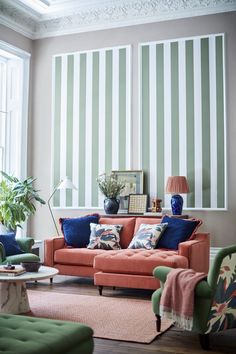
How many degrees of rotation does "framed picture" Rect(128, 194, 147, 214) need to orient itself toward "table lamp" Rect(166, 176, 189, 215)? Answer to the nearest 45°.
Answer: approximately 45° to its left

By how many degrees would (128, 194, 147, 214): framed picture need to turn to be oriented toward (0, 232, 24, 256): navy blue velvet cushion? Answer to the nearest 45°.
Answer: approximately 45° to its right

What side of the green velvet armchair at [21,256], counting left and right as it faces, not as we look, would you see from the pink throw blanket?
front

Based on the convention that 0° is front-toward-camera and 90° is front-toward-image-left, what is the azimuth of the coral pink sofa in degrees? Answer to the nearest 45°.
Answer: approximately 0°

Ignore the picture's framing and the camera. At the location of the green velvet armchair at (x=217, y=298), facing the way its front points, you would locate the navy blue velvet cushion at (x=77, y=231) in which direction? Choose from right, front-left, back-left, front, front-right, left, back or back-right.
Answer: front

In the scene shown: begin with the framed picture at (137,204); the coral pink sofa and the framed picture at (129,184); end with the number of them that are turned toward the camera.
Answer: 3

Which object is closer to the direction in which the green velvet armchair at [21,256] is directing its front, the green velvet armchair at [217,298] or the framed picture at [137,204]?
the green velvet armchair

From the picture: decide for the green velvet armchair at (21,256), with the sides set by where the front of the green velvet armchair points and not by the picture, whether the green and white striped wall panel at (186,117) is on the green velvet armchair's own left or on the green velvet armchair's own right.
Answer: on the green velvet armchair's own left

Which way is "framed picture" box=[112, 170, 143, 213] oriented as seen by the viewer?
toward the camera

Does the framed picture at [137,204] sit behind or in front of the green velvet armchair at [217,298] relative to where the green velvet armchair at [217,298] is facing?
in front

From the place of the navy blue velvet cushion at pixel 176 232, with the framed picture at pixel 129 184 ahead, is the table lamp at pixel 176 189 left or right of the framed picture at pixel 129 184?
right

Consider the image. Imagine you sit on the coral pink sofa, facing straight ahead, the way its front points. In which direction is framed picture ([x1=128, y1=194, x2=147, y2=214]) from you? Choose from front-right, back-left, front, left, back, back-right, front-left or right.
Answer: back

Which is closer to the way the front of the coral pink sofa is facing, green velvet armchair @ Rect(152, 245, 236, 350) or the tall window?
the green velvet armchair

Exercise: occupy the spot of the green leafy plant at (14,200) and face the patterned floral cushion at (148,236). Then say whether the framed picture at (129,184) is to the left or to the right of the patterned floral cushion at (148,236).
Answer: left

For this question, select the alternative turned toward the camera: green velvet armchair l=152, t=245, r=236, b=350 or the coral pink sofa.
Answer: the coral pink sofa

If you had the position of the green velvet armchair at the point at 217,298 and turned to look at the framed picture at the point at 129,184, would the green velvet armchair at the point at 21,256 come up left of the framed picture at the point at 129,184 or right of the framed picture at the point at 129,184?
left

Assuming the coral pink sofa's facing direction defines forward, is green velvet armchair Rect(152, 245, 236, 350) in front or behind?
in front
